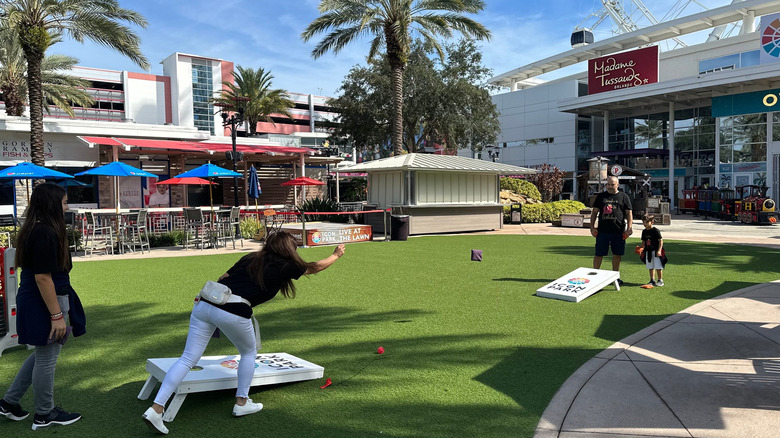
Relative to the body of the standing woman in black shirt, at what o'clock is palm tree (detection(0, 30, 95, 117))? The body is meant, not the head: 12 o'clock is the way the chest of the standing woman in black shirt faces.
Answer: The palm tree is roughly at 9 o'clock from the standing woman in black shirt.

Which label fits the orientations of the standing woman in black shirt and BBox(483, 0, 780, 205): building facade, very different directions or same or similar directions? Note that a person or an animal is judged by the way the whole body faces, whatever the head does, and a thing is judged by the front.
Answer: very different directions

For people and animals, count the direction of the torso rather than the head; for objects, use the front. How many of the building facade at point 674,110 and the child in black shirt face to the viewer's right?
0

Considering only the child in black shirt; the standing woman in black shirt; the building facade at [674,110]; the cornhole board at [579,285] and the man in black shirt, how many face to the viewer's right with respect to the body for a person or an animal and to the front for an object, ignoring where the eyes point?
1

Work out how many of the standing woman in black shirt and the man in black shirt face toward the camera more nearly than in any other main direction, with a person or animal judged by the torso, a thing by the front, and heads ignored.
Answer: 1

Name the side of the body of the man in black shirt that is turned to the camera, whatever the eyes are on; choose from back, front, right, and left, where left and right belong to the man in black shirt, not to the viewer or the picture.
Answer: front

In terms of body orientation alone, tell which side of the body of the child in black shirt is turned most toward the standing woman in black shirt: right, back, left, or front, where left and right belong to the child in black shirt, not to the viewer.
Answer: front

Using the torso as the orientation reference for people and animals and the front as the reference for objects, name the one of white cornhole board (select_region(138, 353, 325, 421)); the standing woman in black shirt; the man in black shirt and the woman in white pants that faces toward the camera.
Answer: the man in black shirt

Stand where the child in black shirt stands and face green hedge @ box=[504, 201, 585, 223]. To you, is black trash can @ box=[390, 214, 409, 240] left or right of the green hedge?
left

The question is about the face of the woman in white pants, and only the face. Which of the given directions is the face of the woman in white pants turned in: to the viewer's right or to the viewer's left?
to the viewer's right

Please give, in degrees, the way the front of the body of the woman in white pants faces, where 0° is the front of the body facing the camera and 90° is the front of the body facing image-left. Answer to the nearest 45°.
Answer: approximately 225°

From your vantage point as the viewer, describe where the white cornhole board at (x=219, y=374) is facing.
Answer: facing away from the viewer and to the right of the viewer

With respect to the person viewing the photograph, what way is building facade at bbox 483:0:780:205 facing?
facing the viewer and to the left of the viewer

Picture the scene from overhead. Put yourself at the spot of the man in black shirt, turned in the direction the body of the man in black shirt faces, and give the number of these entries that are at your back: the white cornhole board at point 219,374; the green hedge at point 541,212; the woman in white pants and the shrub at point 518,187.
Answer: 2

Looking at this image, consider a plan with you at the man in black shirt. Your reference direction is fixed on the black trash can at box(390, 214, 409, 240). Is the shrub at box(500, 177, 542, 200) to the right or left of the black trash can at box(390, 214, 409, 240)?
right

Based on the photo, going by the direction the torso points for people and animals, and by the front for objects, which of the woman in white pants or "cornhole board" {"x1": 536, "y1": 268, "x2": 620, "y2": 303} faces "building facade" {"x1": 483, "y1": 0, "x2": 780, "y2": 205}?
the woman in white pants

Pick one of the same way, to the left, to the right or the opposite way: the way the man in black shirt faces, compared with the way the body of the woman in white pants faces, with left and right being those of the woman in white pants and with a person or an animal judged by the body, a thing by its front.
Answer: the opposite way

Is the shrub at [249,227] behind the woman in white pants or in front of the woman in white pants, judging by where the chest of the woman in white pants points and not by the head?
in front

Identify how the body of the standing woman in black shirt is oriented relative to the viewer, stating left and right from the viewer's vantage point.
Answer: facing to the right of the viewer
